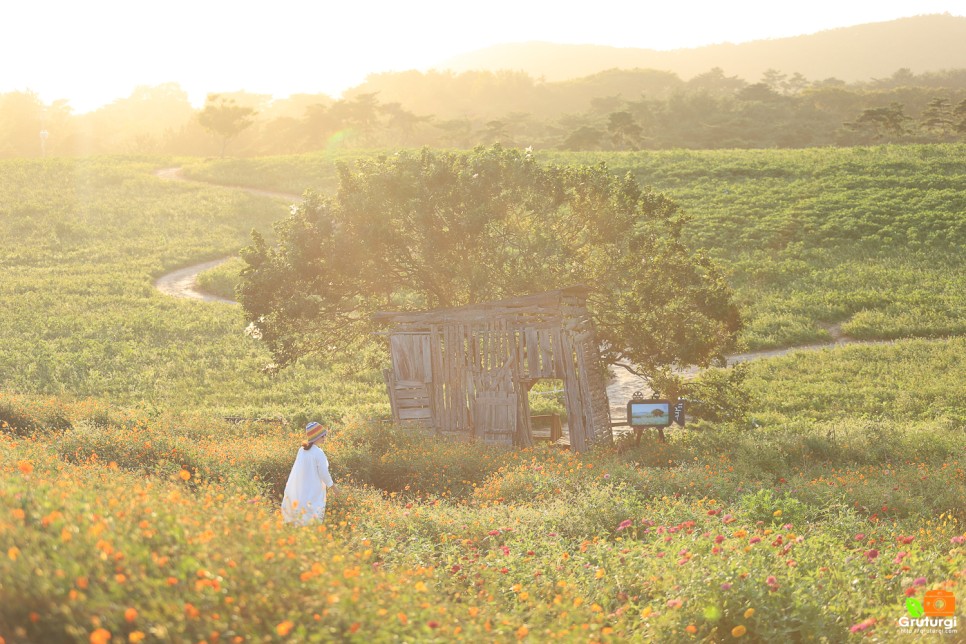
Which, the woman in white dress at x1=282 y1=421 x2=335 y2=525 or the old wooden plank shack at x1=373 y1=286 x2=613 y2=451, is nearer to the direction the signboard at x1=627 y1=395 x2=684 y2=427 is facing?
the woman in white dress

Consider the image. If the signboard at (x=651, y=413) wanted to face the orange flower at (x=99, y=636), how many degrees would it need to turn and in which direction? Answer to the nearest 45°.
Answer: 0° — it already faces it

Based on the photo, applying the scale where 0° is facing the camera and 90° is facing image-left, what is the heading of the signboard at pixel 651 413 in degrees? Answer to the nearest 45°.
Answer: approximately 0°

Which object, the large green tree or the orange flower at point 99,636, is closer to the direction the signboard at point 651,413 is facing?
the orange flower

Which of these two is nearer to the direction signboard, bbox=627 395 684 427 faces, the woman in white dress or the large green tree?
the woman in white dress

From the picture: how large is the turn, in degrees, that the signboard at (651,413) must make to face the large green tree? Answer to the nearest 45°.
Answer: approximately 135° to its right

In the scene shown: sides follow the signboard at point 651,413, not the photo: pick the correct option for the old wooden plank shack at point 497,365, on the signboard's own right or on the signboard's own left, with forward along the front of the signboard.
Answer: on the signboard's own right

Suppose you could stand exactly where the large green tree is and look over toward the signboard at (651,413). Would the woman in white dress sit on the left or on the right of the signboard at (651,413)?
right
